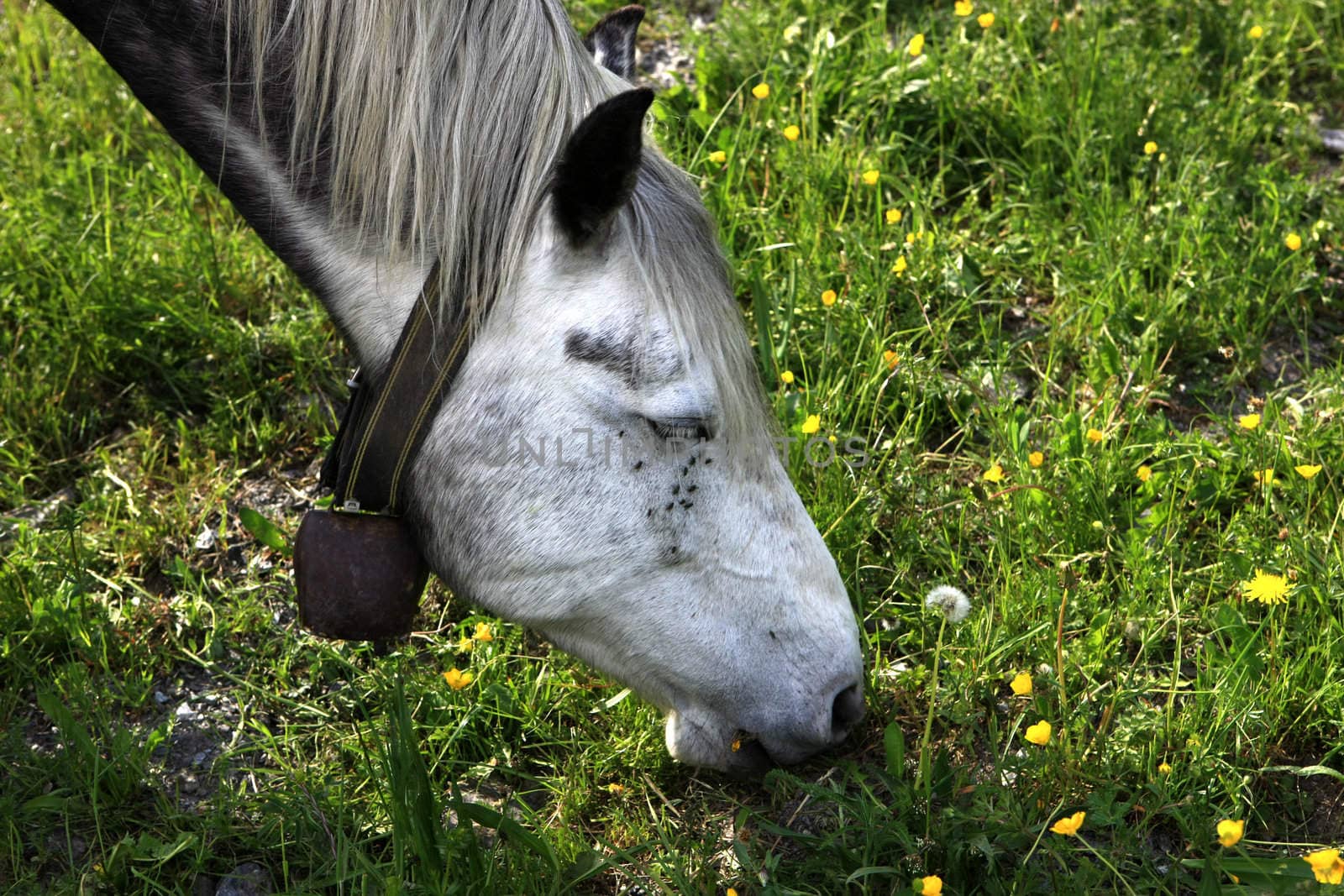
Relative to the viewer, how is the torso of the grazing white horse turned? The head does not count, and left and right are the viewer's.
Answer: facing to the right of the viewer

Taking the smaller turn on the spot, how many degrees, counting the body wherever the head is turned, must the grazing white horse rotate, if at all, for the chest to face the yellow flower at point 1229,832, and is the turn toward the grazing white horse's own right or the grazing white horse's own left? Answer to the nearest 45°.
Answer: approximately 45° to the grazing white horse's own right

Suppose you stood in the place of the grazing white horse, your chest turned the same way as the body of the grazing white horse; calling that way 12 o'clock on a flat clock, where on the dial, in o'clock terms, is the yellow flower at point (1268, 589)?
The yellow flower is roughly at 12 o'clock from the grazing white horse.
